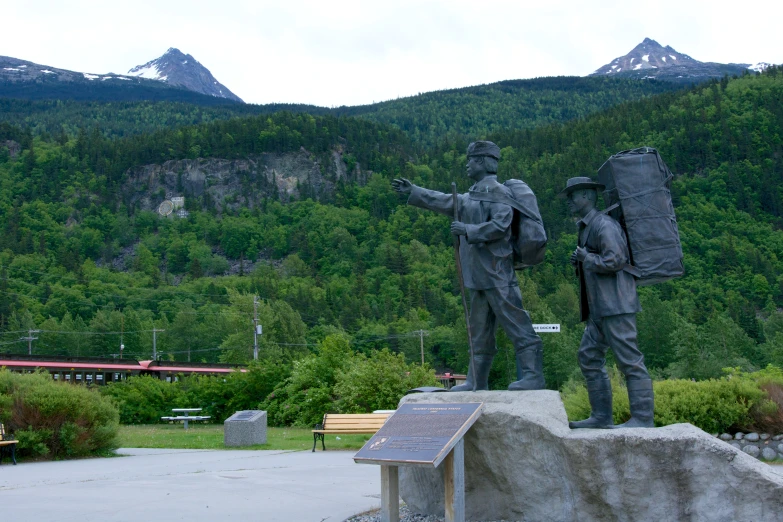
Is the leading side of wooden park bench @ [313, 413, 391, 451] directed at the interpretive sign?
yes

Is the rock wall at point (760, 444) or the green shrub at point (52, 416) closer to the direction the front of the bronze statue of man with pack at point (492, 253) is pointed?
the green shrub

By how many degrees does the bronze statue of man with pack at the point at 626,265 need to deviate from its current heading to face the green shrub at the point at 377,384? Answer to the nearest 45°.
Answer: approximately 45° to its right

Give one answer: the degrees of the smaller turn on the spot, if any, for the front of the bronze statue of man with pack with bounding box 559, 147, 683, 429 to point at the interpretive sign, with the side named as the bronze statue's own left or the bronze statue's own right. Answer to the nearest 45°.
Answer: approximately 45° to the bronze statue's own left

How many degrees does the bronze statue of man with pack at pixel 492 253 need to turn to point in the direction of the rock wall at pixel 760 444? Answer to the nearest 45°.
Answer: approximately 135° to its right

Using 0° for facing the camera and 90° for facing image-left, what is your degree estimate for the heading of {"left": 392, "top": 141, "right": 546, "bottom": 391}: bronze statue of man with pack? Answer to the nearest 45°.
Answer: approximately 90°

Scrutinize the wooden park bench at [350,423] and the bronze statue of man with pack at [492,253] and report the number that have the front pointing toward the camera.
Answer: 1

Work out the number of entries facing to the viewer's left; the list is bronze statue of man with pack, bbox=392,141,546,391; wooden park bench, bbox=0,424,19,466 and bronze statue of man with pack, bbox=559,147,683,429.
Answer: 2

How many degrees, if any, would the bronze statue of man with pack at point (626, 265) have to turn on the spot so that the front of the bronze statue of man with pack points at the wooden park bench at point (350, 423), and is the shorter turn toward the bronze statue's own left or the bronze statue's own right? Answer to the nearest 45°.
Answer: approximately 45° to the bronze statue's own right

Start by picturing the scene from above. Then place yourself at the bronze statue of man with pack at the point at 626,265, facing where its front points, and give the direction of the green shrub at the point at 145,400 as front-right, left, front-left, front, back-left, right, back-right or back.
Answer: front-right

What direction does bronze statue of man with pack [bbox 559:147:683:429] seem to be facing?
to the viewer's left

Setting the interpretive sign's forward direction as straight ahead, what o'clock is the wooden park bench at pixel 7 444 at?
The wooden park bench is roughly at 3 o'clock from the interpretive sign.

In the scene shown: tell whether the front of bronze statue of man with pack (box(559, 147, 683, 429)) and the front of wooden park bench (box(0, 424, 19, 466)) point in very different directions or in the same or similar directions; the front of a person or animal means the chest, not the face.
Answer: very different directions

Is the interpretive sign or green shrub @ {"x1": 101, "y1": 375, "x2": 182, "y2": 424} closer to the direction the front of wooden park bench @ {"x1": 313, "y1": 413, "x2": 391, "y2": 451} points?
the interpretive sign

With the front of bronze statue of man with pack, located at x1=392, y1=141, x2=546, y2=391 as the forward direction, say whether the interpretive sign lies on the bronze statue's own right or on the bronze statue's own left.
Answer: on the bronze statue's own left
